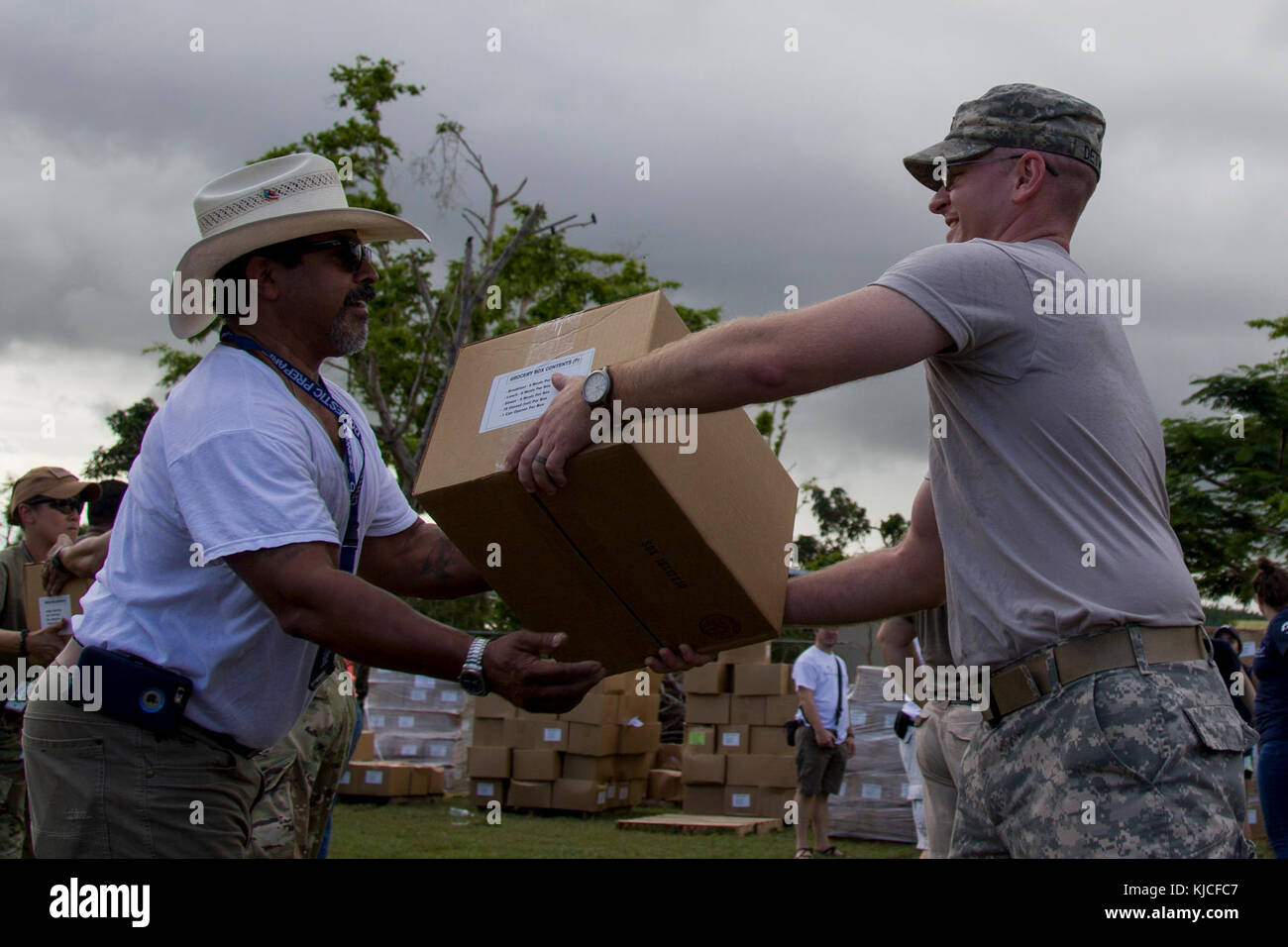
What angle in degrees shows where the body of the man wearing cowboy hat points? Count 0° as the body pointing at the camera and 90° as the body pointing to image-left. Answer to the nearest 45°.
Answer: approximately 270°

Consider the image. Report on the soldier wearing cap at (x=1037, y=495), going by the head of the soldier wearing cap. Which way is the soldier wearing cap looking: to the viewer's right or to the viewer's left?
to the viewer's left

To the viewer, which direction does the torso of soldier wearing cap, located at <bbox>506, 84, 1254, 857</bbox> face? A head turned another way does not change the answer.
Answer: to the viewer's left

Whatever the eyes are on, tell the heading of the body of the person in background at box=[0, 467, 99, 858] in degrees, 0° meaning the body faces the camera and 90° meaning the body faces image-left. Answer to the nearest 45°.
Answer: approximately 315°

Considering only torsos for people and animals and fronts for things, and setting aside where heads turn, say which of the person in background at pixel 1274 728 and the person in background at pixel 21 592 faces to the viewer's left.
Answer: the person in background at pixel 1274 728

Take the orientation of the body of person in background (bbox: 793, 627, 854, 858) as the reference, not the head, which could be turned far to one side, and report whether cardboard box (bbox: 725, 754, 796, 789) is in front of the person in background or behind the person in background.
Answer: behind

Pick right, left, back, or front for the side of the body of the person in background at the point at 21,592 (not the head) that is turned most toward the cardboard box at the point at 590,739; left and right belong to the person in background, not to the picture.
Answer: left

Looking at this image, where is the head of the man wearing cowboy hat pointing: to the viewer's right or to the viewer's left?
to the viewer's right
